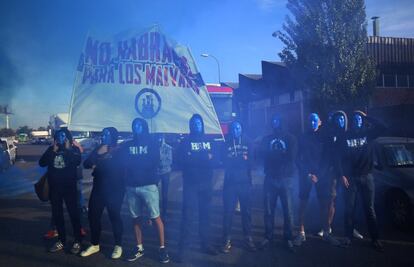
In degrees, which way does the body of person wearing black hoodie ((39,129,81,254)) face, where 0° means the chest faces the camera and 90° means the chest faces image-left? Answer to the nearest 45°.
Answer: approximately 0°

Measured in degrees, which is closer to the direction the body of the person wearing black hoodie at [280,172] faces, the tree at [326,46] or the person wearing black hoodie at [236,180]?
the person wearing black hoodie

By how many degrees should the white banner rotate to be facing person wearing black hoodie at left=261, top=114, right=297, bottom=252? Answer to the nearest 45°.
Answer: approximately 90° to its left

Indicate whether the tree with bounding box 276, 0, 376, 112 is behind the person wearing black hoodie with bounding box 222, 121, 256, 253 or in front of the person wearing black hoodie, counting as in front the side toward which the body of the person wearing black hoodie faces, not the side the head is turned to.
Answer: behind

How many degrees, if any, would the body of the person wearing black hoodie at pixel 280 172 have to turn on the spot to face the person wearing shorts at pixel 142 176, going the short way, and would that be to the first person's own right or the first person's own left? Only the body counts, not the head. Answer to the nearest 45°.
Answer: approximately 45° to the first person's own right

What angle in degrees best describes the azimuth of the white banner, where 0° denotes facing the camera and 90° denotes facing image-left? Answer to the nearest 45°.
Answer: approximately 0°

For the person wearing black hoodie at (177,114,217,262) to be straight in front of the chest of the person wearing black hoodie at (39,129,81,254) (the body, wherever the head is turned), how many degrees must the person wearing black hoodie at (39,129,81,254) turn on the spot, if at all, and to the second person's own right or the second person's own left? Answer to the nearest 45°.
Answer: approximately 45° to the second person's own left
